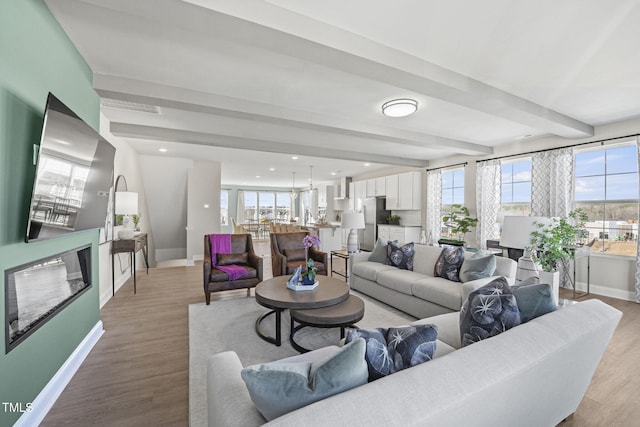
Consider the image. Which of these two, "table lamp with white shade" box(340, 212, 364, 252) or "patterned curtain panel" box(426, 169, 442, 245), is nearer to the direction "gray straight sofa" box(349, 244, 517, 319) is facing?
the table lamp with white shade

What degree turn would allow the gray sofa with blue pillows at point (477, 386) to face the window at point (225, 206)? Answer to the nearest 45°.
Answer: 0° — it already faces it

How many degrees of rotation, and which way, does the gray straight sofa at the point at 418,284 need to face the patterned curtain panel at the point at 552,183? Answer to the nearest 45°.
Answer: approximately 180°

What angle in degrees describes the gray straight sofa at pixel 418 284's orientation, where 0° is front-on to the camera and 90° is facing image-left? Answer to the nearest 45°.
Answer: approximately 45°

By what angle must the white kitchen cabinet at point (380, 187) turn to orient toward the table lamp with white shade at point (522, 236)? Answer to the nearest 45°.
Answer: approximately 45° to its left

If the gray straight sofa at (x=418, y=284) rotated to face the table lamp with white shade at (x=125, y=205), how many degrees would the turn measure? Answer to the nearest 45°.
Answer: approximately 45° to its right

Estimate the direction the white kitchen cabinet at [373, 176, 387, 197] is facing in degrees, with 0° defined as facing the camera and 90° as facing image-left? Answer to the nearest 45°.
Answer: approximately 45°

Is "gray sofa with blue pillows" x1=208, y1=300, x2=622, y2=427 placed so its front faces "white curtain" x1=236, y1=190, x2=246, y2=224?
yes
